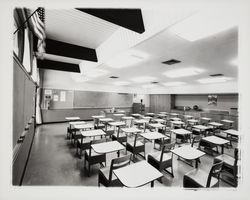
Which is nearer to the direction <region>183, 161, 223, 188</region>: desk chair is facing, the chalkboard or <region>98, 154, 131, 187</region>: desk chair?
the chalkboard

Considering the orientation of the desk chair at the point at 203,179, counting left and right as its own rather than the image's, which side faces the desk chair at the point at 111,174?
left

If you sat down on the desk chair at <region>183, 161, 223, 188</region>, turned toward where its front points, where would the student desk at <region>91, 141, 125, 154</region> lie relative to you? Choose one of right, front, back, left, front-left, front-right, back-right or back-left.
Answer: front-left

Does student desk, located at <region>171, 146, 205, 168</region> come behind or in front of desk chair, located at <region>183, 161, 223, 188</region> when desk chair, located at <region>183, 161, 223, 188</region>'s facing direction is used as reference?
in front

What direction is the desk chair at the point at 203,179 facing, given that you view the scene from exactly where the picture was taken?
facing away from the viewer and to the left of the viewer

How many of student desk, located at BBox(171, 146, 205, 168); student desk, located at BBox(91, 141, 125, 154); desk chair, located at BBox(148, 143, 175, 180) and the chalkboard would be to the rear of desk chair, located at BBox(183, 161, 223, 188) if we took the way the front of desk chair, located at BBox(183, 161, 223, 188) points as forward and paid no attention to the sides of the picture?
0

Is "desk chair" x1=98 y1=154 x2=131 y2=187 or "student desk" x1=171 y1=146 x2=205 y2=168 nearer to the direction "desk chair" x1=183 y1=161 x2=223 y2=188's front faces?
the student desk

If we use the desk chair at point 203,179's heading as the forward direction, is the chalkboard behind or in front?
in front

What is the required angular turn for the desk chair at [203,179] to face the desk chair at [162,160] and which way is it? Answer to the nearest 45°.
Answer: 0° — it already faces it
